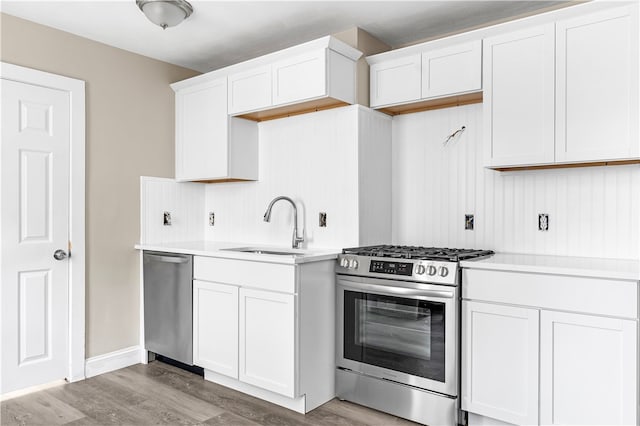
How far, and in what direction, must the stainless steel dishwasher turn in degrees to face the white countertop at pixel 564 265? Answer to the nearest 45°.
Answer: approximately 90° to its left

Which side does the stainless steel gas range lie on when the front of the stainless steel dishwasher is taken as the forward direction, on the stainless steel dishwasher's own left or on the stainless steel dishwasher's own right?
on the stainless steel dishwasher's own left

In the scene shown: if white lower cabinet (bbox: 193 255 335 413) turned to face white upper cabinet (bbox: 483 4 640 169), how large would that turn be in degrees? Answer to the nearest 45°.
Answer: approximately 135° to its left

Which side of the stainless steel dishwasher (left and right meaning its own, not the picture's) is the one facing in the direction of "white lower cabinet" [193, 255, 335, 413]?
left

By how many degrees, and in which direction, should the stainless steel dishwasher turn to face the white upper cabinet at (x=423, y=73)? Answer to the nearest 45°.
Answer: approximately 90° to its left
